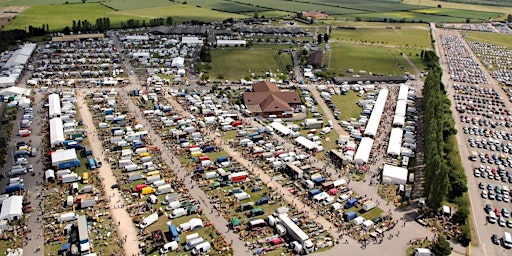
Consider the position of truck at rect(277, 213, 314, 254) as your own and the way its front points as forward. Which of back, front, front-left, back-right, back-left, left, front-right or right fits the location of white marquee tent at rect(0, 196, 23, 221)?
back-right

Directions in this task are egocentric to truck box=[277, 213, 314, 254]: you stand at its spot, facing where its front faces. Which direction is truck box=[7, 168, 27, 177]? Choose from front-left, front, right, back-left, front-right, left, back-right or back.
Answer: back-right

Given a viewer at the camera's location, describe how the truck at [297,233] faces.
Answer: facing the viewer and to the right of the viewer

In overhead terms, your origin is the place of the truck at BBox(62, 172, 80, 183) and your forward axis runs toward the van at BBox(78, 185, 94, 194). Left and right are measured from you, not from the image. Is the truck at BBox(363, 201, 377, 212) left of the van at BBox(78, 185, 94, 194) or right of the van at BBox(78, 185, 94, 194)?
left

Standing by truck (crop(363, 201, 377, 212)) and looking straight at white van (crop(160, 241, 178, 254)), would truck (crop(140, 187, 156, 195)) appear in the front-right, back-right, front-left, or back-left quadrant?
front-right

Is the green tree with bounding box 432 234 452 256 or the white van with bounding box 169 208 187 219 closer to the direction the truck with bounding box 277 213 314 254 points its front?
the green tree

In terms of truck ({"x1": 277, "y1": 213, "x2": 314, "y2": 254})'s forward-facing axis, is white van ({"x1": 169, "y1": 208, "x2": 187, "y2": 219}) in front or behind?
behind

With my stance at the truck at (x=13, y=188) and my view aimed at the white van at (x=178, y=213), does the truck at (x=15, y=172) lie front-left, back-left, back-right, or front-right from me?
back-left

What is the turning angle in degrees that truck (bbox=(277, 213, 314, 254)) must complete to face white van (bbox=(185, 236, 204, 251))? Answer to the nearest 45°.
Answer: approximately 135° to its right

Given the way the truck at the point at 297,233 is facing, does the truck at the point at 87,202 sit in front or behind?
behind

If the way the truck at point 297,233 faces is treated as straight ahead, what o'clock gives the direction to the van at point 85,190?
the van at point 85,190 is roughly at 5 o'clock from the truck at point 297,233.

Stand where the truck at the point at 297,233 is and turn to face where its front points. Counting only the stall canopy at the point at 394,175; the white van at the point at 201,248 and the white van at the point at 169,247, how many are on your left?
1

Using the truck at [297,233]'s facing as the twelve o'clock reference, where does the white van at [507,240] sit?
The white van is roughly at 10 o'clock from the truck.

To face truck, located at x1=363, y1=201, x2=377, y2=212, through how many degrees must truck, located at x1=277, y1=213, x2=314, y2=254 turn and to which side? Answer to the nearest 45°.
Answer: approximately 90° to its left

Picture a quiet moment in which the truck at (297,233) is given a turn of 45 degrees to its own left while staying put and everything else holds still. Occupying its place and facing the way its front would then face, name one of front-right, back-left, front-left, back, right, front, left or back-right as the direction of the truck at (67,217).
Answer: back

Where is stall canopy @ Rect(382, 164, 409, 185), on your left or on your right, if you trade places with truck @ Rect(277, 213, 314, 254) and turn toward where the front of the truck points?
on your left

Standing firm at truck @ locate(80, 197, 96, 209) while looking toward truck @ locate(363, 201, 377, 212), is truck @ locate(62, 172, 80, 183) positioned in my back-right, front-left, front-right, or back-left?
back-left
